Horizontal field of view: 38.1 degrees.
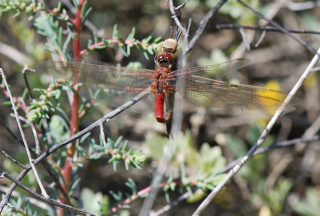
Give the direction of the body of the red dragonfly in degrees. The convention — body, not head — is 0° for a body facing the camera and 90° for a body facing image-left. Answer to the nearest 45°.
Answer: approximately 180°
